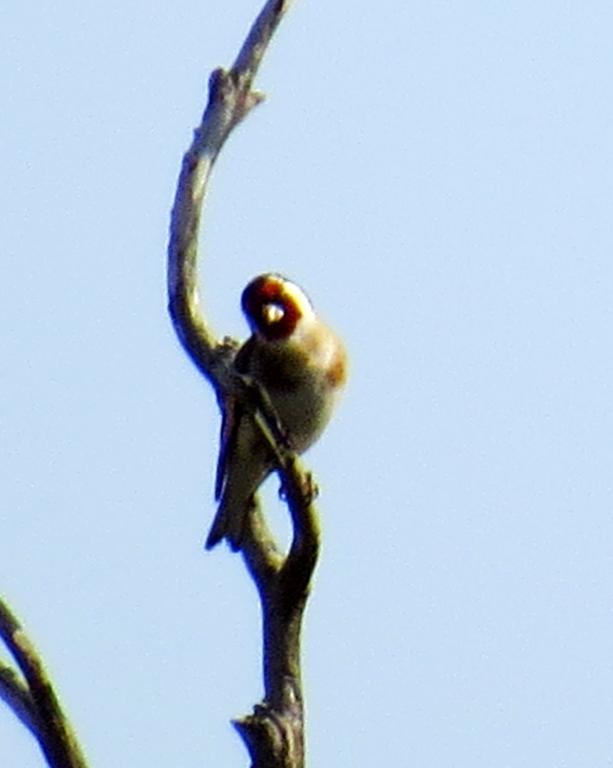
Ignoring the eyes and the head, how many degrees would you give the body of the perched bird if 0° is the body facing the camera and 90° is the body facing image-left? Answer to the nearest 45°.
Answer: approximately 315°
